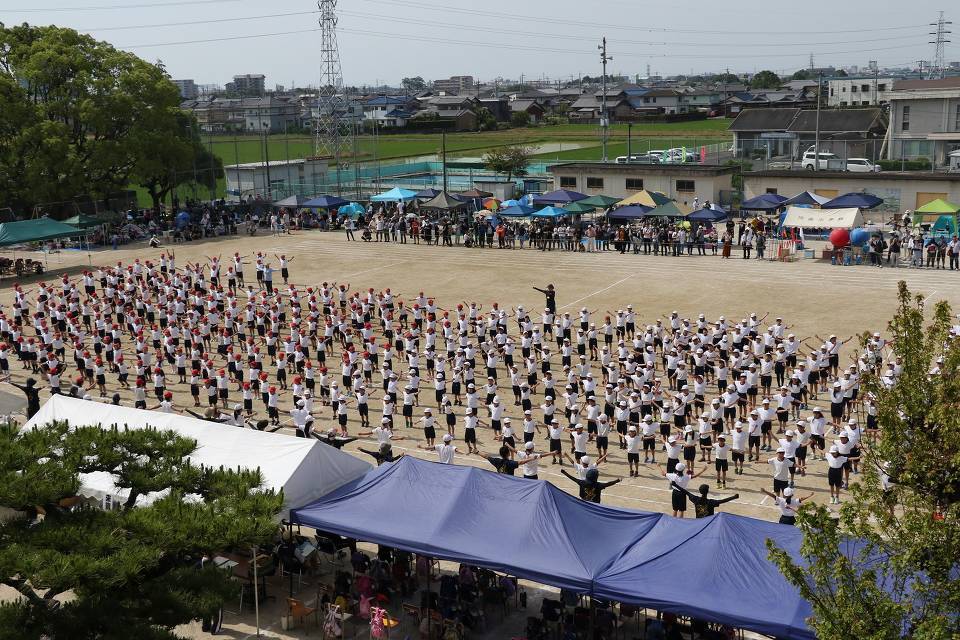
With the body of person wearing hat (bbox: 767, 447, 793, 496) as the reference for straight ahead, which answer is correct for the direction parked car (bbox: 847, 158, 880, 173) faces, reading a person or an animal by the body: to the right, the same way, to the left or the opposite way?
to the left

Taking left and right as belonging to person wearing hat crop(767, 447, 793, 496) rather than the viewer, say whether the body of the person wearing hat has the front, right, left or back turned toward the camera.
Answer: front

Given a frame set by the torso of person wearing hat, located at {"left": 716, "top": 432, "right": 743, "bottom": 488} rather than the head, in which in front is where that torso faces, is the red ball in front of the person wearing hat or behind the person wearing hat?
behind

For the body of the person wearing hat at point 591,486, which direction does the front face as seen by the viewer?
away from the camera

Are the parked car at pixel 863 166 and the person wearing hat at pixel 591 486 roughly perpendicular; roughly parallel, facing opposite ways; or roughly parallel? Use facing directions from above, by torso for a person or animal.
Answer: roughly perpendicular

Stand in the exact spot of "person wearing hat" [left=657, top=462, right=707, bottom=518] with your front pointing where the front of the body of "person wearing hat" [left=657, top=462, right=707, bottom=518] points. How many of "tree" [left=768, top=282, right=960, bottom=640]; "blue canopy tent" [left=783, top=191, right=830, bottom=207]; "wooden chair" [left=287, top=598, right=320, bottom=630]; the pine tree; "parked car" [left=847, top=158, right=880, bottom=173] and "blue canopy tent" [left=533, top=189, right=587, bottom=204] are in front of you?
3

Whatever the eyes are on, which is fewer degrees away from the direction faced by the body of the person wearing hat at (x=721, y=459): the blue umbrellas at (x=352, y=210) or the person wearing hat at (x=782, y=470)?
the person wearing hat

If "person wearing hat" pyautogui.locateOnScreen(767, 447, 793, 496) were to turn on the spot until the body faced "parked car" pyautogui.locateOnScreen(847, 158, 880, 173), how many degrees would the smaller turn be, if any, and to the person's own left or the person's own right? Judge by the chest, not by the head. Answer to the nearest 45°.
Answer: approximately 180°

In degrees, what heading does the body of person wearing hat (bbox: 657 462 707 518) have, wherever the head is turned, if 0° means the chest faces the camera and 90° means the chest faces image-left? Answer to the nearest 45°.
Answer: approximately 180°

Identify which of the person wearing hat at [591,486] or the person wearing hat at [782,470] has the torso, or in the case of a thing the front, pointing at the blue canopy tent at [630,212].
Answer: the person wearing hat at [591,486]

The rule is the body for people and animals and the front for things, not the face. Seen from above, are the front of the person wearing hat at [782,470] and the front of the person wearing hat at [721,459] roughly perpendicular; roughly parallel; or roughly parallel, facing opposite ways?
roughly parallel
